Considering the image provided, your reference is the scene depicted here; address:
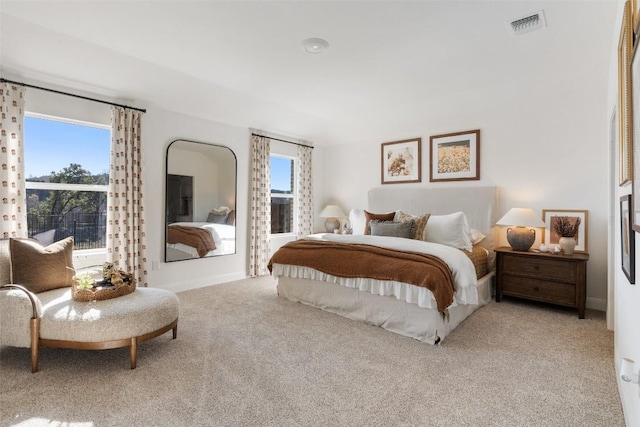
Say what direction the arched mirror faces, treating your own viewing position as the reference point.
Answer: facing the viewer and to the right of the viewer

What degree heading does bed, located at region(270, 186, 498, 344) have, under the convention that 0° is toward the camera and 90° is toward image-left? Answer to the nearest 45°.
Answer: approximately 45°

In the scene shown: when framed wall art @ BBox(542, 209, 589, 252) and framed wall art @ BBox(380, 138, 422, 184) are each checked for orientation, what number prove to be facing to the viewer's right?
0

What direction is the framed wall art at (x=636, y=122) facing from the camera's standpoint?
to the viewer's left

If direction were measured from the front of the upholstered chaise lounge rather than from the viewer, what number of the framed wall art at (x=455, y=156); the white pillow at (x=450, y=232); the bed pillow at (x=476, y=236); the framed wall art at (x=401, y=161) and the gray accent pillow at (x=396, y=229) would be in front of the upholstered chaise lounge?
5

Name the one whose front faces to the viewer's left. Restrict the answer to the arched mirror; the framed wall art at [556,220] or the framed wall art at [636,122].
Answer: the framed wall art at [636,122]

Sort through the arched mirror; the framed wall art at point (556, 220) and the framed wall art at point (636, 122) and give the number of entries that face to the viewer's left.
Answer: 1

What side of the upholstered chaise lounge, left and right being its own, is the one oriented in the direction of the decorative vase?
front

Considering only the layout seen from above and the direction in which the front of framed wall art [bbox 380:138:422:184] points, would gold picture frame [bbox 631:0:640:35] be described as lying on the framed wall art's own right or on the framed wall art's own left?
on the framed wall art's own left

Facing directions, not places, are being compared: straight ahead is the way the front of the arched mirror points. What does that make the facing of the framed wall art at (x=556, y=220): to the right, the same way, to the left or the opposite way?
to the right

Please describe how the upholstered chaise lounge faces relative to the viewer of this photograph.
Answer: facing to the right of the viewer

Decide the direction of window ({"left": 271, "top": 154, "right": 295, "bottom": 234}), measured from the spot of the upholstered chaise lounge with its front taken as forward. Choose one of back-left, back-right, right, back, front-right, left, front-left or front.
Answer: front-left

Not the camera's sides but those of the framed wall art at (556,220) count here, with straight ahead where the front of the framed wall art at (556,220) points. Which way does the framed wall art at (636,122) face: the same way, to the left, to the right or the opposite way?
to the right
